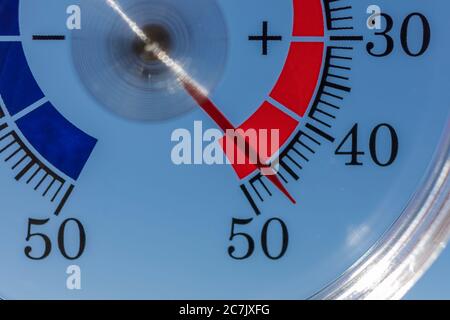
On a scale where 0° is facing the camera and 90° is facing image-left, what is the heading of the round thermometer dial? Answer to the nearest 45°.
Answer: approximately 0°
